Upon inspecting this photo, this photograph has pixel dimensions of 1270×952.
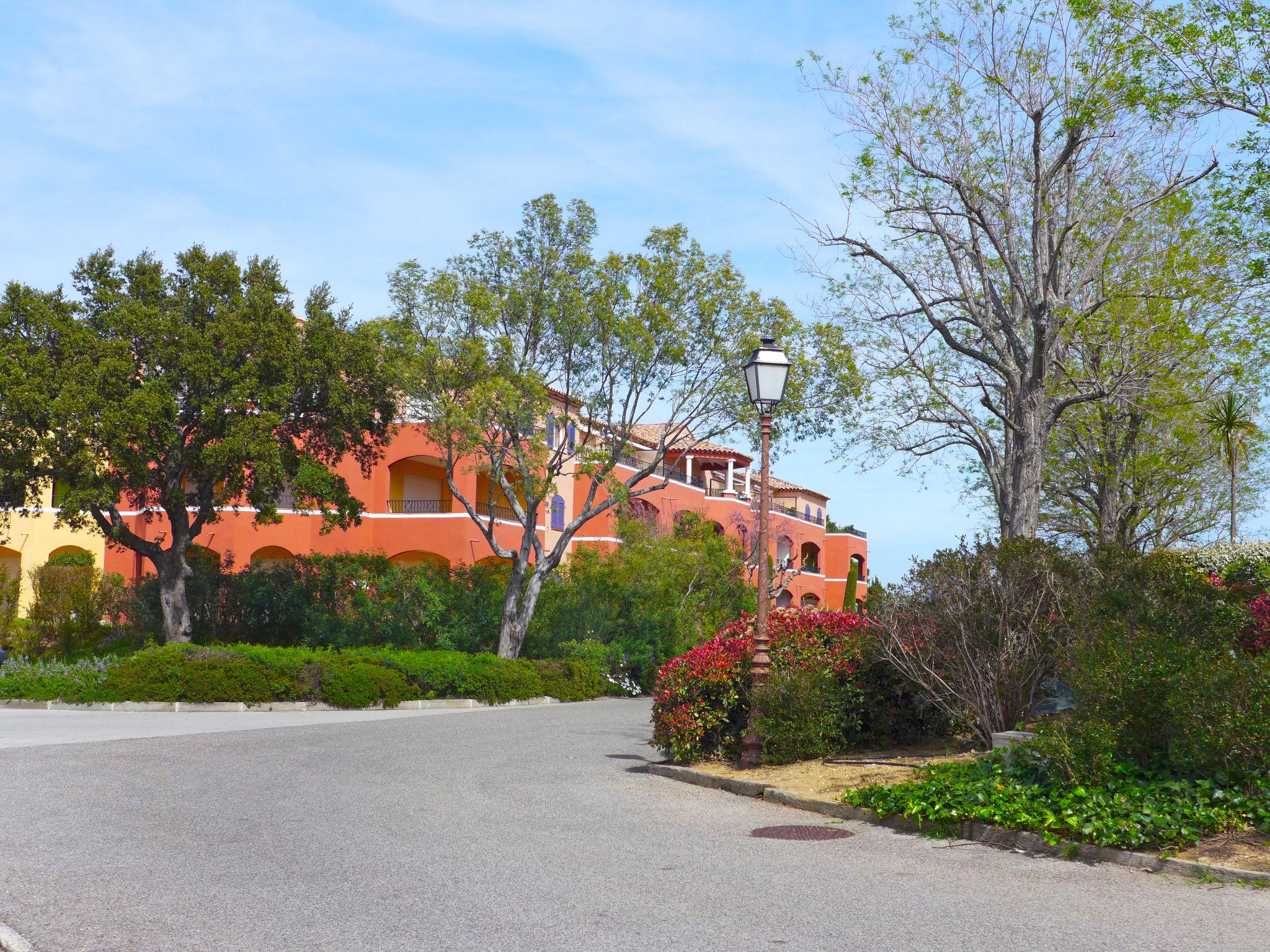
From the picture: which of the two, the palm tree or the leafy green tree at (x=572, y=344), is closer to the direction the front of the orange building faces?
the leafy green tree

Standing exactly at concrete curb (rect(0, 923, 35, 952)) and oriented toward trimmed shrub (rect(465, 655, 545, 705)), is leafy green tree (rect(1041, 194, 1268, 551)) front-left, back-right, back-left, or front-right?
front-right

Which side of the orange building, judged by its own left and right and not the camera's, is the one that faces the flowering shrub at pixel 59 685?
front

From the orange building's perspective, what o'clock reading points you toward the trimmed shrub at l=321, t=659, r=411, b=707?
The trimmed shrub is roughly at 12 o'clock from the orange building.

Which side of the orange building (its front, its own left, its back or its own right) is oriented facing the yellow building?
right

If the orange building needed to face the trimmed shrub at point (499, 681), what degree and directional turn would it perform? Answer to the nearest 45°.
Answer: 0° — it already faces it

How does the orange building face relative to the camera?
toward the camera

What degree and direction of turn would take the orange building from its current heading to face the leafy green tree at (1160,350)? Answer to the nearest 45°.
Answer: approximately 45° to its left

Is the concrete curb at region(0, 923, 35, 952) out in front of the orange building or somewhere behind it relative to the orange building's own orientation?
in front

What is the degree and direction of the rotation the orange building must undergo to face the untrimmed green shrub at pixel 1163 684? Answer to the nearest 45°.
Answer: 0° — it already faces it

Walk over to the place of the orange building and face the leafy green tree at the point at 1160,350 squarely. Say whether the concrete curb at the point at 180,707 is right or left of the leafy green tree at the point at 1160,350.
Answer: right

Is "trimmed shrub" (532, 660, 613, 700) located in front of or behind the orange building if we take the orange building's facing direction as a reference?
in front

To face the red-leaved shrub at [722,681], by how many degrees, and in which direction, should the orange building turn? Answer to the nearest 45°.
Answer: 0° — it already faces it

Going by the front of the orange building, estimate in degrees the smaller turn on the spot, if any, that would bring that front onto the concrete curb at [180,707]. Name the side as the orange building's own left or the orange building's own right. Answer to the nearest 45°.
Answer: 0° — it already faces it
